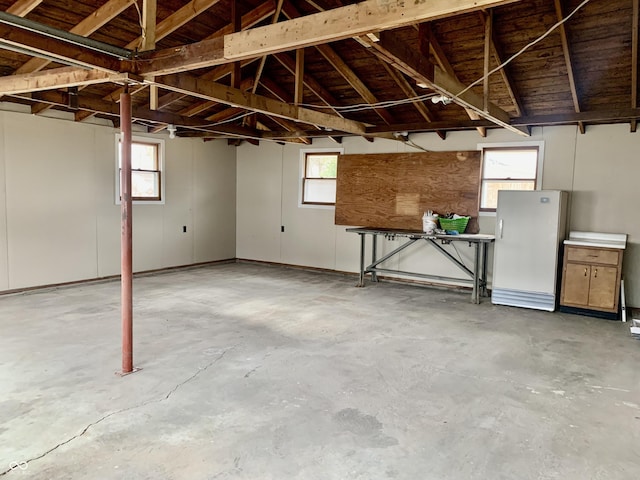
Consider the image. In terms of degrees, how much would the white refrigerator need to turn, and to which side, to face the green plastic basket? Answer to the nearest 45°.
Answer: approximately 90° to its right

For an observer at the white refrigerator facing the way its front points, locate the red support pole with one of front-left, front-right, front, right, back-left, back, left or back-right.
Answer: front-right

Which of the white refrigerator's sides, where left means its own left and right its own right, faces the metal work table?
right

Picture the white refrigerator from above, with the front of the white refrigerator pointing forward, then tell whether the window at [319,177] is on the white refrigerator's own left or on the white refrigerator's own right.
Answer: on the white refrigerator's own right

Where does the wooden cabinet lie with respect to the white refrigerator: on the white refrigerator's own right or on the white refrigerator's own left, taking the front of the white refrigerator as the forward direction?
on the white refrigerator's own left

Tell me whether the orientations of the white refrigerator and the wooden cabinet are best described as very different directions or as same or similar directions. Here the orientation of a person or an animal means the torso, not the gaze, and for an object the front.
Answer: same or similar directions

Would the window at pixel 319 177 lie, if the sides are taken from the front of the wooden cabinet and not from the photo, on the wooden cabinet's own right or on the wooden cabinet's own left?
on the wooden cabinet's own right

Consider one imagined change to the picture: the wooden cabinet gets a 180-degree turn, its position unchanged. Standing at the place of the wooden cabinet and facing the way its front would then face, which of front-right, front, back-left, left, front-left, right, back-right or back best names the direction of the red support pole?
back-left

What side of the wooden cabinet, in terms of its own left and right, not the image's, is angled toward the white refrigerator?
right

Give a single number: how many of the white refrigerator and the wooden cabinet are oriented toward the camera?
2

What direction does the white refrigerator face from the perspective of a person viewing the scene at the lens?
facing the viewer

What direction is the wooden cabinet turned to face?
toward the camera

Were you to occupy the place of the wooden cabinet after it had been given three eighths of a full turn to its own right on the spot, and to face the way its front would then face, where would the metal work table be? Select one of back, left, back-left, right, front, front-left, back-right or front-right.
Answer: front-left
